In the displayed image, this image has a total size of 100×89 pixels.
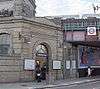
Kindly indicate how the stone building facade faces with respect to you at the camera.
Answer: facing the viewer and to the right of the viewer
